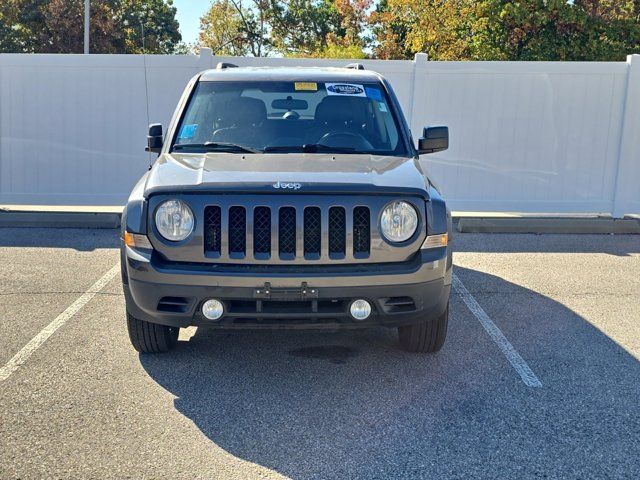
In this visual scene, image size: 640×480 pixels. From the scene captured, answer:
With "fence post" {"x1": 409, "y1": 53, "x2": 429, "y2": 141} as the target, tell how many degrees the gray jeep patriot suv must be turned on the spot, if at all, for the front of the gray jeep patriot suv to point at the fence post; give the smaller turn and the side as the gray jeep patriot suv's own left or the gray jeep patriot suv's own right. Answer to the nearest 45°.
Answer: approximately 180°

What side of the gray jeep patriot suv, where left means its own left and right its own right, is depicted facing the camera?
front

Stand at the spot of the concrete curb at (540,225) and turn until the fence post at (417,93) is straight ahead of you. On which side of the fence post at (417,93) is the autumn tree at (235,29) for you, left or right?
right

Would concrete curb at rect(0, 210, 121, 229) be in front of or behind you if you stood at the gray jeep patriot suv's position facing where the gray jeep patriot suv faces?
behind

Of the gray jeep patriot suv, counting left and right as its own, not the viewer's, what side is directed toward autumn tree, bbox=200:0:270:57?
back

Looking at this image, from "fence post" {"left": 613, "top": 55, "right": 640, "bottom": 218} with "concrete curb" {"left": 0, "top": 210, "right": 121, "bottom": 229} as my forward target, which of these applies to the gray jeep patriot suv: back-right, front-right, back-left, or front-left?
front-left

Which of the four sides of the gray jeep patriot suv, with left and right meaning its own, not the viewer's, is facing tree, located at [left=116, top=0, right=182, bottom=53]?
back

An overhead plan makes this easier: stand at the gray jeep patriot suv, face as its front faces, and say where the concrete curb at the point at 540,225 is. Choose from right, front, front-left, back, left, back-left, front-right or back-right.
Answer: back-left
